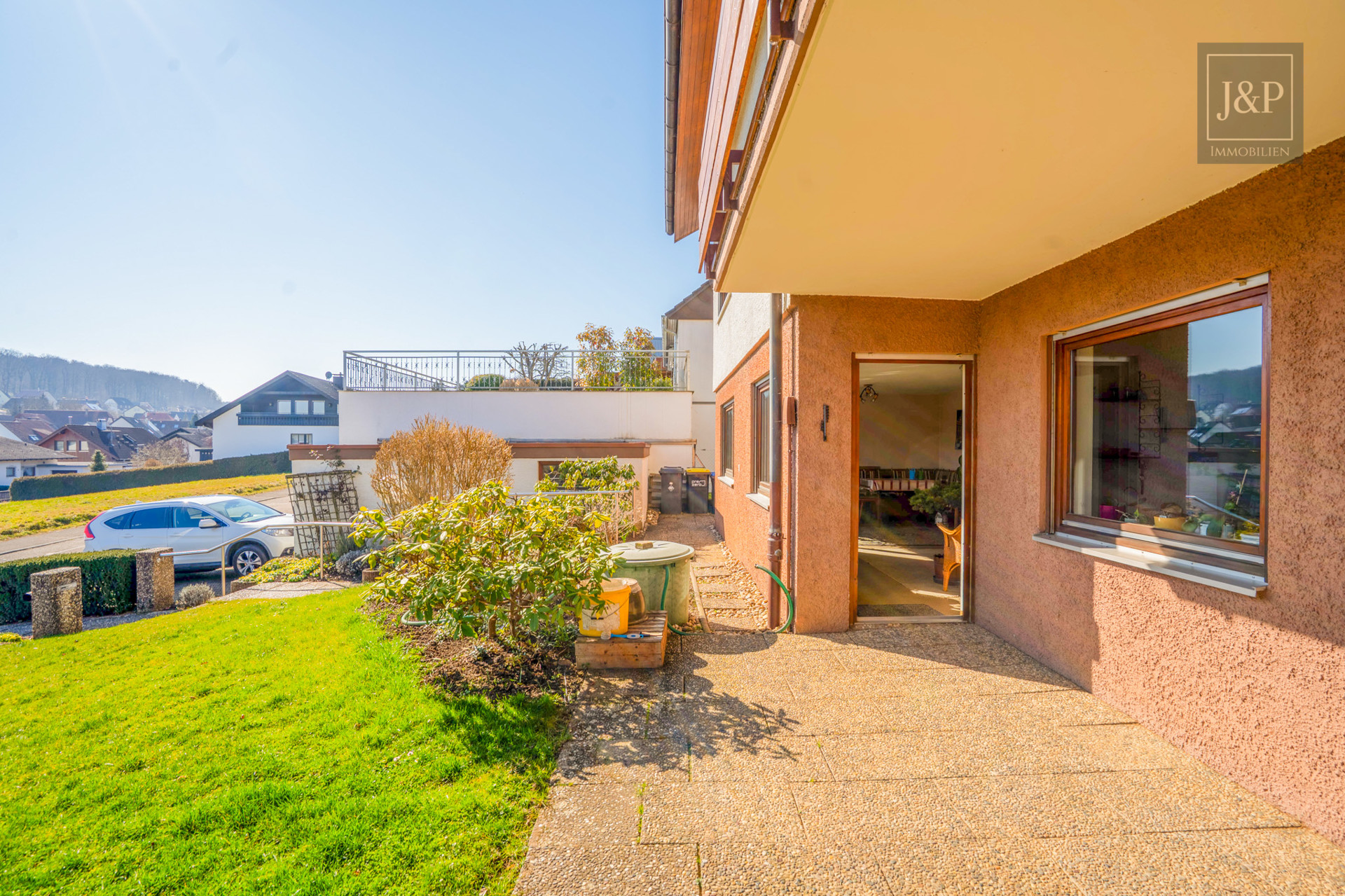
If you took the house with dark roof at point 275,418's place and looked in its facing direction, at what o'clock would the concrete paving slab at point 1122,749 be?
The concrete paving slab is roughly at 12 o'clock from the house with dark roof.

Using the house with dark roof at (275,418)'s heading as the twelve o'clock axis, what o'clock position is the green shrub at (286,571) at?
The green shrub is roughly at 12 o'clock from the house with dark roof.

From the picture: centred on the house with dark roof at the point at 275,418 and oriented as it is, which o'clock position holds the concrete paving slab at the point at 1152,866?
The concrete paving slab is roughly at 12 o'clock from the house with dark roof.

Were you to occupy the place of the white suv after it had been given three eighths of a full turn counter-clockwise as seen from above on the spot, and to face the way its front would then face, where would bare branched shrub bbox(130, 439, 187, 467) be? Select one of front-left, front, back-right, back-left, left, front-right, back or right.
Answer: front

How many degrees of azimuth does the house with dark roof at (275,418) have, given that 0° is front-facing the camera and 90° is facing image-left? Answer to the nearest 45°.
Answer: approximately 0°

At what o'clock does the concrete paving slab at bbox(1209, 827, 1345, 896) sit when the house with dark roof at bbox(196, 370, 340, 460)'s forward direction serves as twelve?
The concrete paving slab is roughly at 12 o'clock from the house with dark roof.

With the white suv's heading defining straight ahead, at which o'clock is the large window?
The large window is roughly at 1 o'clock from the white suv.

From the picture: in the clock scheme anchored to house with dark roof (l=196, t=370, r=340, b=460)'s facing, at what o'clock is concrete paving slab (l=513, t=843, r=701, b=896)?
The concrete paving slab is roughly at 12 o'clock from the house with dark roof.

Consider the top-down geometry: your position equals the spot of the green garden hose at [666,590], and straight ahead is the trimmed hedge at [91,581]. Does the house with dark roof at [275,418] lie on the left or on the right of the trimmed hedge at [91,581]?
right
